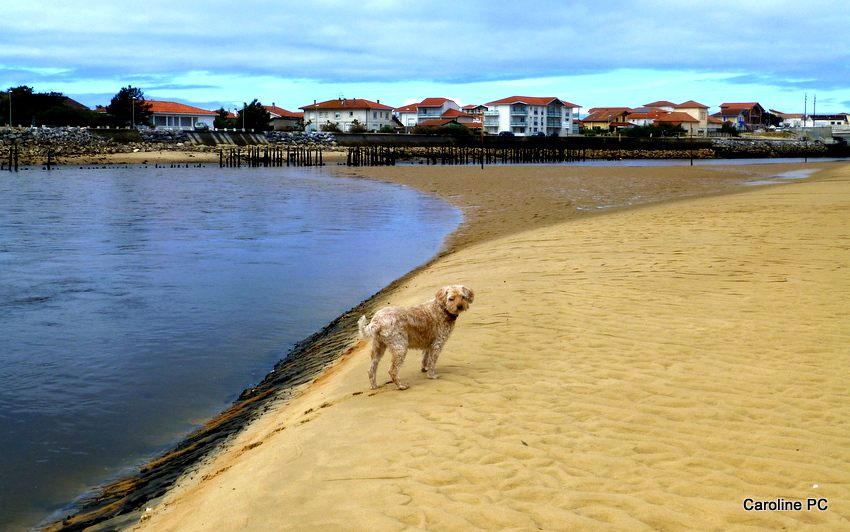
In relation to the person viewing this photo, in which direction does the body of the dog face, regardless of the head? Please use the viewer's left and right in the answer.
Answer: facing away from the viewer and to the right of the viewer
